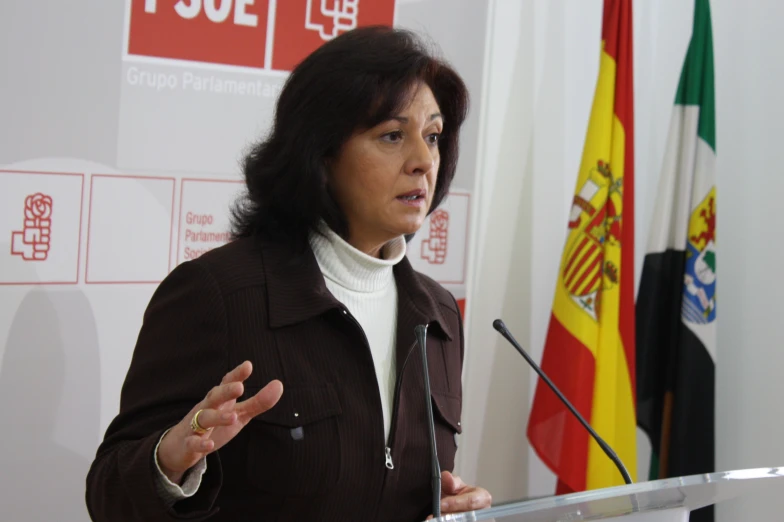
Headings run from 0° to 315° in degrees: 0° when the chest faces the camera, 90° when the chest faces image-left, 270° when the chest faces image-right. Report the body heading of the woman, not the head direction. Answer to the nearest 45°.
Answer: approximately 315°

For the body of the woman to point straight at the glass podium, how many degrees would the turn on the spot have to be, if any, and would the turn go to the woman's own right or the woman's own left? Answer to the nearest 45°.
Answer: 0° — they already face it
